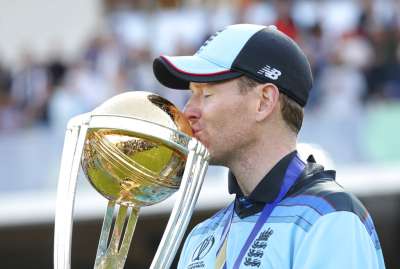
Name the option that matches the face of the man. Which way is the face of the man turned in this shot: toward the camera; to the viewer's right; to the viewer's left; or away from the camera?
to the viewer's left

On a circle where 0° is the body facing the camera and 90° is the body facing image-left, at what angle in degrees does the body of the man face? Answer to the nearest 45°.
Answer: approximately 45°
